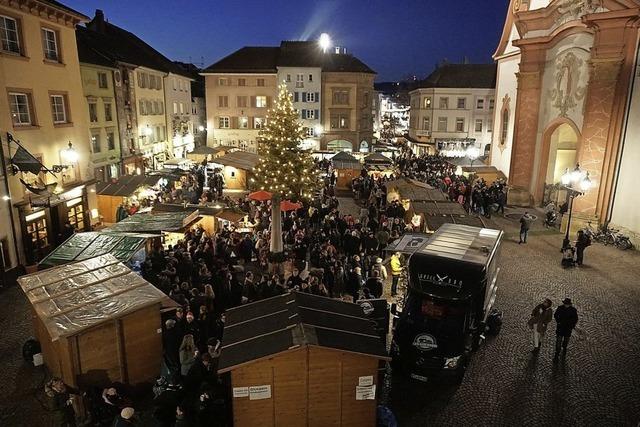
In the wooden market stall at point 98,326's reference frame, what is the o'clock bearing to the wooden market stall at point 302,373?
the wooden market stall at point 302,373 is roughly at 3 o'clock from the wooden market stall at point 98,326.

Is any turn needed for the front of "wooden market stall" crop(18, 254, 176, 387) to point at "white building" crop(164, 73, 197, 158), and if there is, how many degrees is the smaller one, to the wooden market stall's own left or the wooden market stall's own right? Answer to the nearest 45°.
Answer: approximately 45° to the wooden market stall's own left

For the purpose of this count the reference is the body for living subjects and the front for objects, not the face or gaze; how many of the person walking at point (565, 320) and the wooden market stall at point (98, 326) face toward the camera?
1

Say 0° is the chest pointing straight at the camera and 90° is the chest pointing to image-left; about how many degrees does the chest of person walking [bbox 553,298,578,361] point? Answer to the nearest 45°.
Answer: approximately 0°

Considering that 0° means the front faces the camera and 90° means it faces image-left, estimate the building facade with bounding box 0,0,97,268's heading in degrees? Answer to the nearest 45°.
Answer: approximately 315°

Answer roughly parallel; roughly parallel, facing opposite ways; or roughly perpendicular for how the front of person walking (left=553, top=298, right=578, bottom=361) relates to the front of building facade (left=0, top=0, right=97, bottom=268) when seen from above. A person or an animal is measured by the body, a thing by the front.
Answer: roughly perpendicular

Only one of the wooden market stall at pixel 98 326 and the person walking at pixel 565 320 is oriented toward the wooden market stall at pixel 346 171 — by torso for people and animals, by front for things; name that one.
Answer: the wooden market stall at pixel 98 326

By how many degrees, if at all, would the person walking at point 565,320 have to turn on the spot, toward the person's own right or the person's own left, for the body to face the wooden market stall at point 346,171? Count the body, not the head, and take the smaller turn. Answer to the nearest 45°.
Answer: approximately 135° to the person's own right

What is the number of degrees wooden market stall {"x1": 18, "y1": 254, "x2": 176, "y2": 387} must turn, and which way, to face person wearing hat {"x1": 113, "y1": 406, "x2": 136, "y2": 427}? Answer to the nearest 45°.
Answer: approximately 135° to its right

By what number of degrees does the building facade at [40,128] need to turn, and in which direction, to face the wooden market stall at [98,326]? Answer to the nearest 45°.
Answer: approximately 45° to its right

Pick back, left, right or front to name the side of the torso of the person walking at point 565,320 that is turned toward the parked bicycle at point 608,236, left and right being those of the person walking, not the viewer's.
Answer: back

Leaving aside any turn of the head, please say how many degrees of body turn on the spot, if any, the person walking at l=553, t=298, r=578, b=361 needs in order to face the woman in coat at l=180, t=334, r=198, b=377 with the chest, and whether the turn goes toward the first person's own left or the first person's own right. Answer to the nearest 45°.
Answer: approximately 45° to the first person's own right
